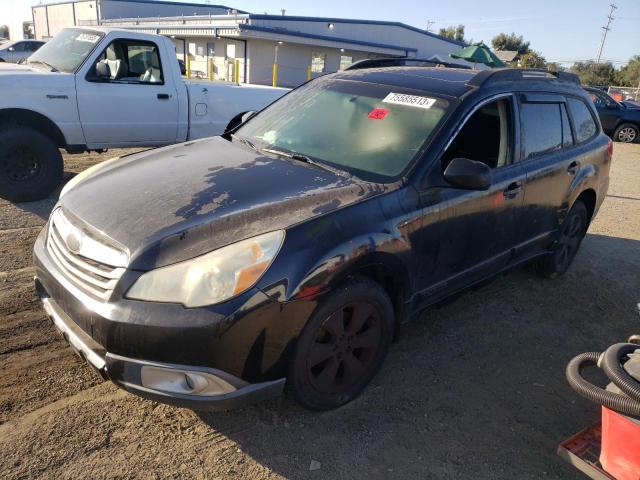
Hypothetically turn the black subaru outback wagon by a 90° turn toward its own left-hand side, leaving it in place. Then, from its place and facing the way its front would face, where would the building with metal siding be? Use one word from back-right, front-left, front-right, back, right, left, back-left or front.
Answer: back-left

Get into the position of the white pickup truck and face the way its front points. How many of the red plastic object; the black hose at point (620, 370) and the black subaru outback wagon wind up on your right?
0

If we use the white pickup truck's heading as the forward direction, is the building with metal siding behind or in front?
behind

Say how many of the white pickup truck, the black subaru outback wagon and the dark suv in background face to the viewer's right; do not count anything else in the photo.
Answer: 1

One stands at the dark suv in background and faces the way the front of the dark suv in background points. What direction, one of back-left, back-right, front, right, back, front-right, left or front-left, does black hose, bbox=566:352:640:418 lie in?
right

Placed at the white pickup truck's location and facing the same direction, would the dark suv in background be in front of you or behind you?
behind

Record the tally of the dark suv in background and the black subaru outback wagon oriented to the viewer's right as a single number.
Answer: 1

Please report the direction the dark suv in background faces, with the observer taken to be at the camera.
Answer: facing to the right of the viewer

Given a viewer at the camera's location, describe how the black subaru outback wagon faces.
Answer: facing the viewer and to the left of the viewer

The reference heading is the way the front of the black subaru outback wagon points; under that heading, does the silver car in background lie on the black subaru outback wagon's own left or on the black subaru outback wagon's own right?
on the black subaru outback wagon's own right
